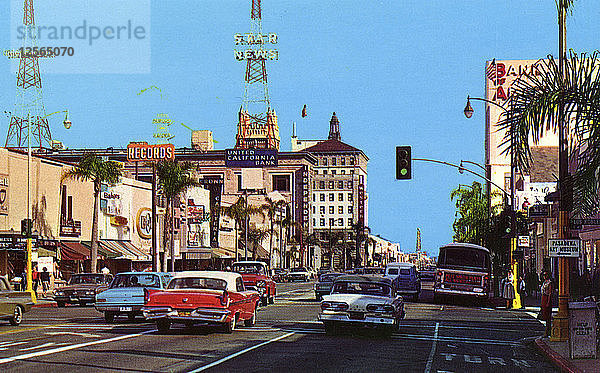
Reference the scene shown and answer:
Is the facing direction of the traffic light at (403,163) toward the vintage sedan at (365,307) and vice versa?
yes

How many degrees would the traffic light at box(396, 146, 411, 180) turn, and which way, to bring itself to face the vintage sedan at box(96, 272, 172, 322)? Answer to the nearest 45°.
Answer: approximately 45° to its right

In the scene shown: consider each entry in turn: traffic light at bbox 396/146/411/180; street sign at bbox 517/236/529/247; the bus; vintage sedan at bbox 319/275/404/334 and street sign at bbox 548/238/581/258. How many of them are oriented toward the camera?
3

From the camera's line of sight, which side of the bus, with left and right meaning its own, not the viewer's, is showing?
back

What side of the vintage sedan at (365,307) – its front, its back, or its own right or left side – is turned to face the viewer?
back

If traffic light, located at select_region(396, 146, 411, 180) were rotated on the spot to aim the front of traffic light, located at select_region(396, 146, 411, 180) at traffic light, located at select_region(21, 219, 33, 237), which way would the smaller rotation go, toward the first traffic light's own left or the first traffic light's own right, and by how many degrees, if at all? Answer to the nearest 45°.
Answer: approximately 135° to the first traffic light's own right

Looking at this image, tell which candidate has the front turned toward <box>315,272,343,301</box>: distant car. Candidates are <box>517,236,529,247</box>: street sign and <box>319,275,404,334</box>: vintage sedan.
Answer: the vintage sedan

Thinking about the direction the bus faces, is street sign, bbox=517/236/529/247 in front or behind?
behind

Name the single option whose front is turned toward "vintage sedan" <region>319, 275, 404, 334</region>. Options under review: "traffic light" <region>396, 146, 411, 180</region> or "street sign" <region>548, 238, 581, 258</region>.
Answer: the traffic light

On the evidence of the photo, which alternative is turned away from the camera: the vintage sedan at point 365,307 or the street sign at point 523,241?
the vintage sedan
